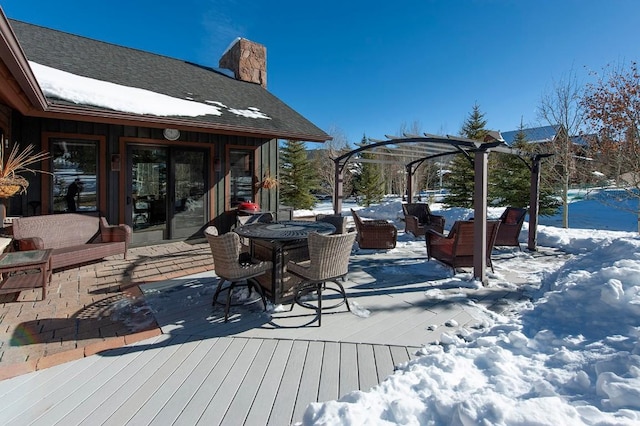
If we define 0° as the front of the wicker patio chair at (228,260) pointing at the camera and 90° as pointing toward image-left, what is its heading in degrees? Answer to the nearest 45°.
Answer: approximately 225°

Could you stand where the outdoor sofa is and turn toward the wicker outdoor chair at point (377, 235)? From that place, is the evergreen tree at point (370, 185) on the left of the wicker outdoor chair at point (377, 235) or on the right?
left

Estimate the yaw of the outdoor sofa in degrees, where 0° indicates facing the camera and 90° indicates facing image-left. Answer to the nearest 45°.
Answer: approximately 315°
